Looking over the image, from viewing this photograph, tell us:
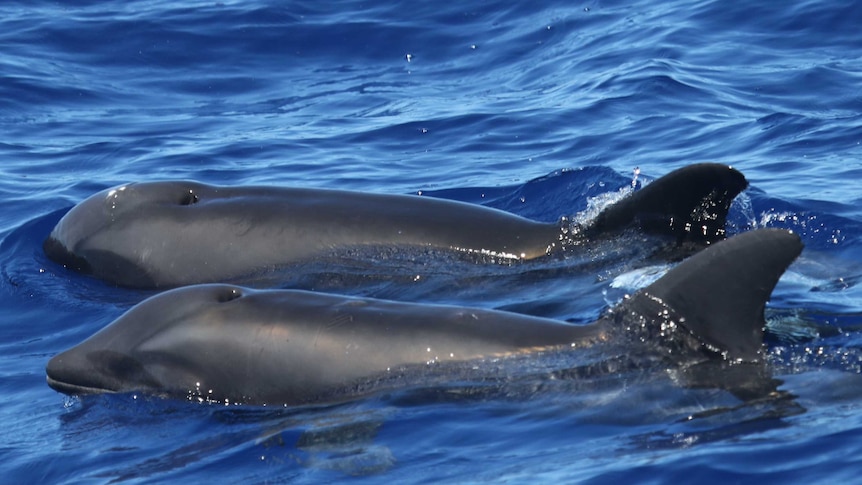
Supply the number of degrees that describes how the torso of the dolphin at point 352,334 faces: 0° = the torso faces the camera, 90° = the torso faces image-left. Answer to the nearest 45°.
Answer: approximately 90°

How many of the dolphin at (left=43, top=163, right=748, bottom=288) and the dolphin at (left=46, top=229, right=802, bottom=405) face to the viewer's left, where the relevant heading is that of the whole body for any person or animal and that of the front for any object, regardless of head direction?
2

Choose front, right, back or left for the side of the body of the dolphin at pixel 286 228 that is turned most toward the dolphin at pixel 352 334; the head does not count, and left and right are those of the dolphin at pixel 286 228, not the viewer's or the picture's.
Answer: left

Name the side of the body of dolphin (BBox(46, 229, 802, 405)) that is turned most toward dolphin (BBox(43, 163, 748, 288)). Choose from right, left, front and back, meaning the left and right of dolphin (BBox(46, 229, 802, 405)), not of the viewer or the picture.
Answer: right

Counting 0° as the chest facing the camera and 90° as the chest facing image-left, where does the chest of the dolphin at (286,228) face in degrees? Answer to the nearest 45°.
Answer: approximately 90°
